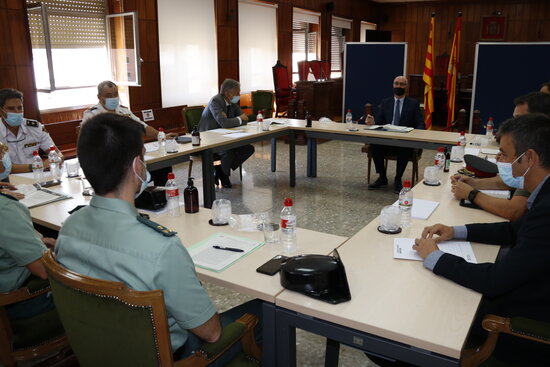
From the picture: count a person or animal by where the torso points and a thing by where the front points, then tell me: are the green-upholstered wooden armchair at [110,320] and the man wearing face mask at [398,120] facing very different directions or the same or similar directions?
very different directions

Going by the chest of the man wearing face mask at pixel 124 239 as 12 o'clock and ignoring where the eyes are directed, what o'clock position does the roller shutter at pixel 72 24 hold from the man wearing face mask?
The roller shutter is roughly at 10 o'clock from the man wearing face mask.

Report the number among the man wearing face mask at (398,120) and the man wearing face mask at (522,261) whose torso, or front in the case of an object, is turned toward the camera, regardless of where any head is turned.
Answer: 1

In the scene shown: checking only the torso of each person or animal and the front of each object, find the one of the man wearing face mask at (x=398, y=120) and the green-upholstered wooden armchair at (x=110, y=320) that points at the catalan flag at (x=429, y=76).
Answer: the green-upholstered wooden armchair

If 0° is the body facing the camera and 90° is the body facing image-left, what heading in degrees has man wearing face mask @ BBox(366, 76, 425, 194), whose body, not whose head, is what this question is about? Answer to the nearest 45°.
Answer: approximately 0°

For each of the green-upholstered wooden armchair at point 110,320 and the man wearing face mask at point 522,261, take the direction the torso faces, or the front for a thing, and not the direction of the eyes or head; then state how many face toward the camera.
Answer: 0

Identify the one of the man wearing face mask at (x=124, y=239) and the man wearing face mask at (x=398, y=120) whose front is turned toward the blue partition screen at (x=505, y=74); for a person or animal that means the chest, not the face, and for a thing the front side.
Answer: the man wearing face mask at (x=124, y=239)

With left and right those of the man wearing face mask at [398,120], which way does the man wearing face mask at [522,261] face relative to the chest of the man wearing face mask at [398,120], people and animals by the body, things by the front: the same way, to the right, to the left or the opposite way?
to the right

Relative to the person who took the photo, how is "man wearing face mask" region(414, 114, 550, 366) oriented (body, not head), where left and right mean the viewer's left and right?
facing to the left of the viewer

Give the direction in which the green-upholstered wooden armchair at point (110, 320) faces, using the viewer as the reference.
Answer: facing away from the viewer and to the right of the viewer

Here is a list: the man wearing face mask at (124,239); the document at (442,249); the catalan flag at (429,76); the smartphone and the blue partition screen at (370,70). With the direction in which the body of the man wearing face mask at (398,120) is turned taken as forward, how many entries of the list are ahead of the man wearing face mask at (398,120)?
3

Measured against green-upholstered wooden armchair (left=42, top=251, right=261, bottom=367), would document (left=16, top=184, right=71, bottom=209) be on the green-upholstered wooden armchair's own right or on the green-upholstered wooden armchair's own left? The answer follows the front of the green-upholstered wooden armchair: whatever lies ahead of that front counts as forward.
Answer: on the green-upholstered wooden armchair's own left

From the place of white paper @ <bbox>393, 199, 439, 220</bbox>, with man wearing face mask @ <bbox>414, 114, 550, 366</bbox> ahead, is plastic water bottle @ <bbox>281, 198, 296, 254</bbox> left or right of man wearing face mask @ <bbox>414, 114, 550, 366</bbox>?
right

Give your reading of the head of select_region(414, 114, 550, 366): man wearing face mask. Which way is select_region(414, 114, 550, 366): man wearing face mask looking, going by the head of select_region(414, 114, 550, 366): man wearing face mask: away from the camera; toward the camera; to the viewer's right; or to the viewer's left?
to the viewer's left

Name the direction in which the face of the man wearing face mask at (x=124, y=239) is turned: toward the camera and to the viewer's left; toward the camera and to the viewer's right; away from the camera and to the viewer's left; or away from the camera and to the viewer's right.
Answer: away from the camera and to the viewer's right

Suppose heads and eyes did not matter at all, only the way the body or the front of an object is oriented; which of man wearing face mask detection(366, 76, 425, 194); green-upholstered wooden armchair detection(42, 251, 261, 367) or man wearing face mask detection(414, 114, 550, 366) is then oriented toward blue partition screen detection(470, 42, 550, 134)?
the green-upholstered wooden armchair

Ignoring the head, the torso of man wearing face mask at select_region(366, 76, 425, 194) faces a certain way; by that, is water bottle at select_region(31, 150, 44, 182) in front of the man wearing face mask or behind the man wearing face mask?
in front

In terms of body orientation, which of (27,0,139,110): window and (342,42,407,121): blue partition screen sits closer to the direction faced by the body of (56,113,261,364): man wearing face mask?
the blue partition screen

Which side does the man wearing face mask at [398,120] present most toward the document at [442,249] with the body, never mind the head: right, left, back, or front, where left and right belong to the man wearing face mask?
front

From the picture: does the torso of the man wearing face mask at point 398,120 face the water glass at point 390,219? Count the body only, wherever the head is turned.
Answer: yes
